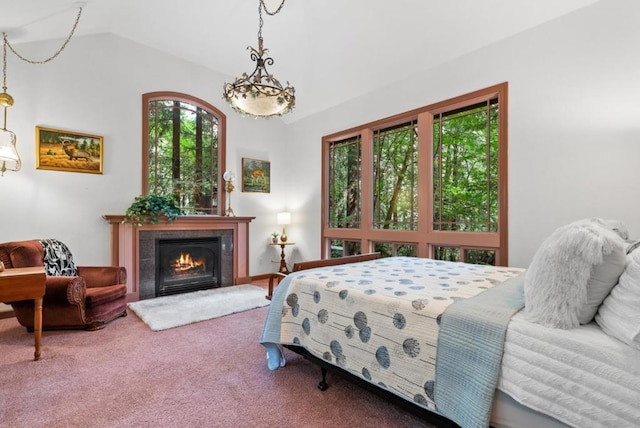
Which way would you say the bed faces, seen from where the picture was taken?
facing away from the viewer and to the left of the viewer

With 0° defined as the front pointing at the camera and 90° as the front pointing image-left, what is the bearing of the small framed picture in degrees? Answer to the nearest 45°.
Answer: approximately 315°

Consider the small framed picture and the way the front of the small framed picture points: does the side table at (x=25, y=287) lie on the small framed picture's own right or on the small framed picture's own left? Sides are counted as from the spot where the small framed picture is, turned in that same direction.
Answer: on the small framed picture's own right

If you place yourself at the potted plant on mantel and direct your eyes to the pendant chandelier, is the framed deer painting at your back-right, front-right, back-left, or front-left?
back-right

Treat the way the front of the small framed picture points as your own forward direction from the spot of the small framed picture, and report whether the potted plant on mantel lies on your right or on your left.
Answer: on your right
